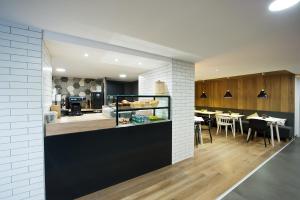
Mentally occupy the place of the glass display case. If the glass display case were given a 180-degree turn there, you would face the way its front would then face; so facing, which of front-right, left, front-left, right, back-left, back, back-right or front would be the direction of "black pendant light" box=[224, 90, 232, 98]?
right

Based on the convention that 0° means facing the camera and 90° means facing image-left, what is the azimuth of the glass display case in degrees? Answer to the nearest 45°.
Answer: approximately 315°

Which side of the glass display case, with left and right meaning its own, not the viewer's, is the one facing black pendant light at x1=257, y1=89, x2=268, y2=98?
left

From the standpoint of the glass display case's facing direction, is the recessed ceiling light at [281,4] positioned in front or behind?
in front
